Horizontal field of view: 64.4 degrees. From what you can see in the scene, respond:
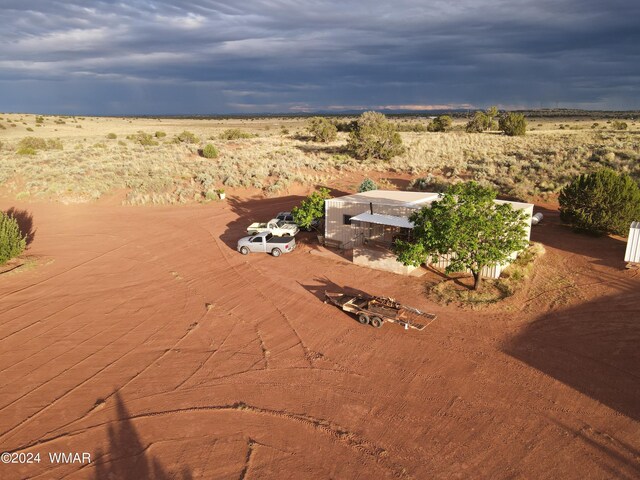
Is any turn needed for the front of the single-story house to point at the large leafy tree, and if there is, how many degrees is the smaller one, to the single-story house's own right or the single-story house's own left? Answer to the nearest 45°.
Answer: approximately 90° to the single-story house's own left

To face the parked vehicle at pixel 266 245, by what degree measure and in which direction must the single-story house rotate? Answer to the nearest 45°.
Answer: approximately 45° to its right

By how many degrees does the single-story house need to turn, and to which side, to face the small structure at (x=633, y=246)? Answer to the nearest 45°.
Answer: approximately 135° to its left

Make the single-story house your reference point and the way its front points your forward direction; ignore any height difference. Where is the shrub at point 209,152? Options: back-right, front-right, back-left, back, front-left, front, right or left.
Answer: right

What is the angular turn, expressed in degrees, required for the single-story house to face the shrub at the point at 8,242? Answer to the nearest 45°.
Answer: approximately 45° to its right

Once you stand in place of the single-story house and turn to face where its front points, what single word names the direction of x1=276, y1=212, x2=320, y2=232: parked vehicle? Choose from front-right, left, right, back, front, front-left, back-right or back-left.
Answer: right

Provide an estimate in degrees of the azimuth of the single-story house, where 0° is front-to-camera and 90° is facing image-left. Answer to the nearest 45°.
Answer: approximately 45°

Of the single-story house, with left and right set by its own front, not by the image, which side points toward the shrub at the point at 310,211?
right
